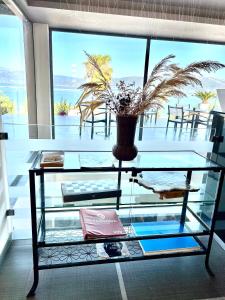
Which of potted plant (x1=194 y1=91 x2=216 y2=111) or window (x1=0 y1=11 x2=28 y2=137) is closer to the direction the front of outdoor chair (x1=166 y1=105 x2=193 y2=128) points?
the potted plant

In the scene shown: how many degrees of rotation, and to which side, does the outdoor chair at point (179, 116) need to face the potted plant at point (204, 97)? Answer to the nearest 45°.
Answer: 0° — it already faces it

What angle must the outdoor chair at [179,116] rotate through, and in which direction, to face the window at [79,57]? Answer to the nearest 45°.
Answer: approximately 135° to its left

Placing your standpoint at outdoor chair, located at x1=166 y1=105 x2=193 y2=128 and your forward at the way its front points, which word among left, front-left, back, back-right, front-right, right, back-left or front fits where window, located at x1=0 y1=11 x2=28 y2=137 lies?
back

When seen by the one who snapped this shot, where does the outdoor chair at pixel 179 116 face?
facing away from the viewer and to the right of the viewer
